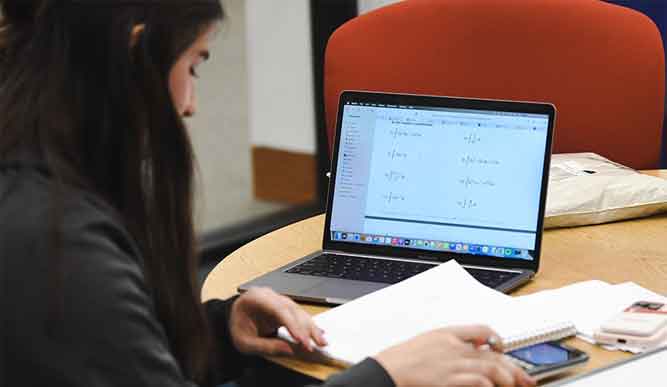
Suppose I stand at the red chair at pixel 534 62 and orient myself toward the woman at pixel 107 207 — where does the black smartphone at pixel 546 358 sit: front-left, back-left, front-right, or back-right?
front-left

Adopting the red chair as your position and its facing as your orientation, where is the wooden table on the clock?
The wooden table is roughly at 12 o'clock from the red chair.

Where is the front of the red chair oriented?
toward the camera

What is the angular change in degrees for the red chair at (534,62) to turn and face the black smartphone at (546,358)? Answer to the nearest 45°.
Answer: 0° — it already faces it

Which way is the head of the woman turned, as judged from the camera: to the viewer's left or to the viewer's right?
to the viewer's right

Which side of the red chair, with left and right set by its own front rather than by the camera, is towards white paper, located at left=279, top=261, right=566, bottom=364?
front

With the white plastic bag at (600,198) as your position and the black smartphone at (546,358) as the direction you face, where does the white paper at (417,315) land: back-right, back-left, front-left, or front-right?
front-right

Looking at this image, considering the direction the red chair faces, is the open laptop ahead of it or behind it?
ahead

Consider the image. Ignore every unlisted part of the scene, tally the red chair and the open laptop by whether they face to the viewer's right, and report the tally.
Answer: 0

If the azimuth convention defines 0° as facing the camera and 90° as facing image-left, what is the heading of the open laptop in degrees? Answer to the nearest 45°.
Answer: approximately 45°

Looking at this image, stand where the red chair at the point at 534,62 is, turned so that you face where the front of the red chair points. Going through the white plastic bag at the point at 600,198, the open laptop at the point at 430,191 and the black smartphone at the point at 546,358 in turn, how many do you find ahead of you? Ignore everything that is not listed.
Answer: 3

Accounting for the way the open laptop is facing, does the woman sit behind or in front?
in front
